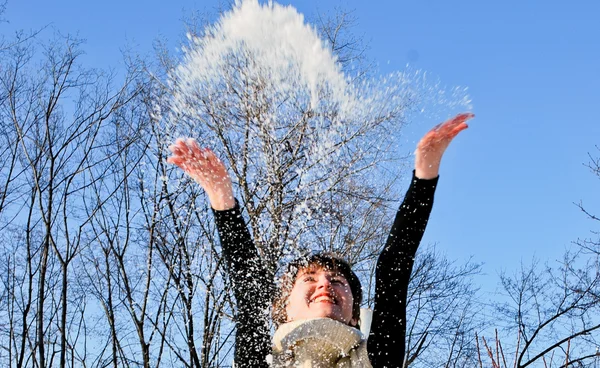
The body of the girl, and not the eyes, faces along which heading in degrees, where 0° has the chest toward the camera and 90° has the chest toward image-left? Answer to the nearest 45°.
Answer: approximately 0°
